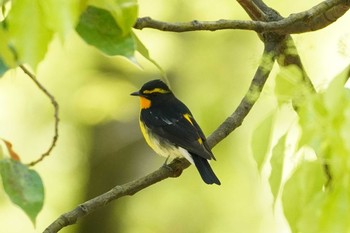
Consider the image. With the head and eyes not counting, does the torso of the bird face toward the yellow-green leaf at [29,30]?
no

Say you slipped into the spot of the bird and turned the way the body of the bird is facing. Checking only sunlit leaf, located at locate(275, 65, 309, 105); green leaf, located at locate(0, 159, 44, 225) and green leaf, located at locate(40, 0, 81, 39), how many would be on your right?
0

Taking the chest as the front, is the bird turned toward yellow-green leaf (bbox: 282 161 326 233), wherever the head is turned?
no

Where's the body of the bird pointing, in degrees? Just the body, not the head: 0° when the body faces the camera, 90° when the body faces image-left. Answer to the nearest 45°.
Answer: approximately 90°

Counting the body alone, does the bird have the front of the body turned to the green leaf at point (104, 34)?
no
